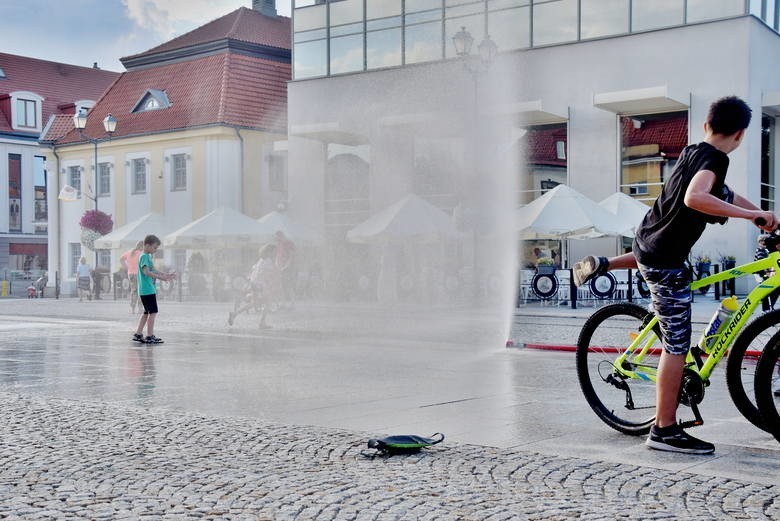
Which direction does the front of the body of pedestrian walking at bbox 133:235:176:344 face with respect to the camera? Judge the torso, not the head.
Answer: to the viewer's right

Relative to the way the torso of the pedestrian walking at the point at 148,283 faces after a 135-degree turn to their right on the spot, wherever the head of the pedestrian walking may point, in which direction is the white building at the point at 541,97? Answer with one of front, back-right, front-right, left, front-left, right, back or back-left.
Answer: back

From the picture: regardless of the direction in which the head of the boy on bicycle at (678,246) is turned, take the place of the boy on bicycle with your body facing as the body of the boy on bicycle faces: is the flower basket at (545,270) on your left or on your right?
on your left

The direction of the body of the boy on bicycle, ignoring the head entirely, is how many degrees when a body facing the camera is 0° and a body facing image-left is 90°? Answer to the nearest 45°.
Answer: approximately 270°

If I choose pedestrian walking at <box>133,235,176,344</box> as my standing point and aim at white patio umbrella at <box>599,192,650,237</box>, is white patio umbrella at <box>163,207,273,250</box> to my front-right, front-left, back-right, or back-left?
front-left

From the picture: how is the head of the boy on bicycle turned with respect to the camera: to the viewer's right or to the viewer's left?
to the viewer's right

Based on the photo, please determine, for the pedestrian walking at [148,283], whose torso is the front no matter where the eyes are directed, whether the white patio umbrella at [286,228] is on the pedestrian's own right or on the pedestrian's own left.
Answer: on the pedestrian's own left

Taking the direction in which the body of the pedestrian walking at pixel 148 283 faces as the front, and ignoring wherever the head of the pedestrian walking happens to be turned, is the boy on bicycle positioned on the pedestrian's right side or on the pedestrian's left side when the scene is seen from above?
on the pedestrian's right side

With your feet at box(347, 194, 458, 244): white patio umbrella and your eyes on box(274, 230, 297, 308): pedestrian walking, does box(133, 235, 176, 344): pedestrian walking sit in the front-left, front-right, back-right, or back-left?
front-left

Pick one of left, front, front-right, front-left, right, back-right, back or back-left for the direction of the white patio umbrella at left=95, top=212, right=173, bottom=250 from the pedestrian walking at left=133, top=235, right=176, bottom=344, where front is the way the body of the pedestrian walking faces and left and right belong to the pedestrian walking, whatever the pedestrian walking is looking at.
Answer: left

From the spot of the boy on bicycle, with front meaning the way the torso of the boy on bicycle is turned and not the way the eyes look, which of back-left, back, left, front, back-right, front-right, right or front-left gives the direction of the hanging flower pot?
back-left

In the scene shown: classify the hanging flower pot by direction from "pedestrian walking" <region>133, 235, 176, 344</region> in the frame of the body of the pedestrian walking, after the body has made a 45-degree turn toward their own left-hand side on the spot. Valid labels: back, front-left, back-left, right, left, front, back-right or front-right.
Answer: front-left

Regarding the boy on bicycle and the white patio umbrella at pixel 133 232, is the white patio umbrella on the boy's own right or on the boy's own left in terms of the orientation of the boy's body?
on the boy's own left

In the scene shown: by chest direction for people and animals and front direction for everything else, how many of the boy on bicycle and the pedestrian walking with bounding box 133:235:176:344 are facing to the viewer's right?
2
